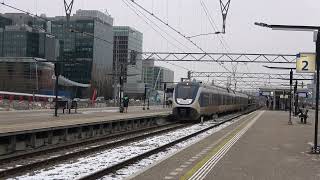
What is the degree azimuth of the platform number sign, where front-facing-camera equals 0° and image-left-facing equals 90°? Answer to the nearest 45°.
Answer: approximately 0°

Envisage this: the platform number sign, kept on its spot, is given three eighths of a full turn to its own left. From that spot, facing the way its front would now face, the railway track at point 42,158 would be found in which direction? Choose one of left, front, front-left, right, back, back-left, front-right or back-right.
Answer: back
